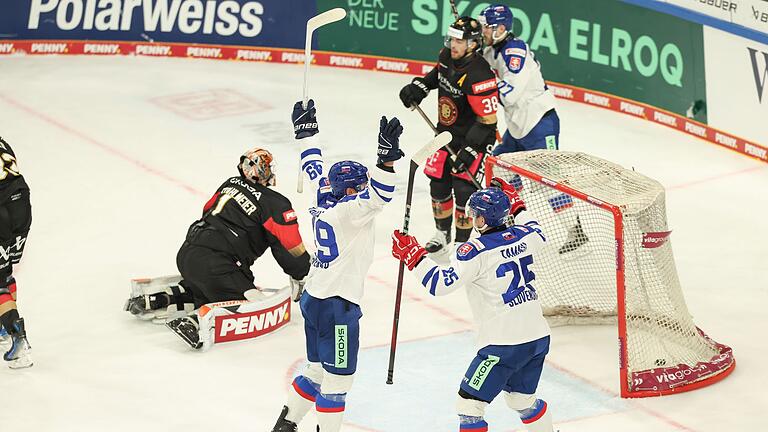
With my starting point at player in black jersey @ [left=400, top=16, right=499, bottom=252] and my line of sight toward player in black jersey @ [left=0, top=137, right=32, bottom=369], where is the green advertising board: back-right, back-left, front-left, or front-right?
back-right

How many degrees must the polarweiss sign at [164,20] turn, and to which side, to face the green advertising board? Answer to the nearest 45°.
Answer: approximately 90° to its left

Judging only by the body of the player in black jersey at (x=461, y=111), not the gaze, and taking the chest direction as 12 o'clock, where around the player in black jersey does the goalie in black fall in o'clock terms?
The goalie in black is roughly at 12 o'clock from the player in black jersey.

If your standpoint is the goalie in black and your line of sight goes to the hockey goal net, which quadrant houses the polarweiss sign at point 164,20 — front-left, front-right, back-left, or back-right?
back-left

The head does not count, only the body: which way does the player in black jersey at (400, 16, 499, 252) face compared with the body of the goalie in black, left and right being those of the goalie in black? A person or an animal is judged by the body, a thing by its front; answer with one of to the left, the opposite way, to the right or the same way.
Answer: the opposite way

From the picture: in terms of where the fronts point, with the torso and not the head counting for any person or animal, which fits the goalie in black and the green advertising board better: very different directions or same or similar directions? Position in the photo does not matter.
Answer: very different directions

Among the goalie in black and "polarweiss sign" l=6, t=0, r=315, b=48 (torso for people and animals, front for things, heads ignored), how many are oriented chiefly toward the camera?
1

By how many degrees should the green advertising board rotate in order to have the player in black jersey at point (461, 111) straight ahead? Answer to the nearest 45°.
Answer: approximately 45° to its left
